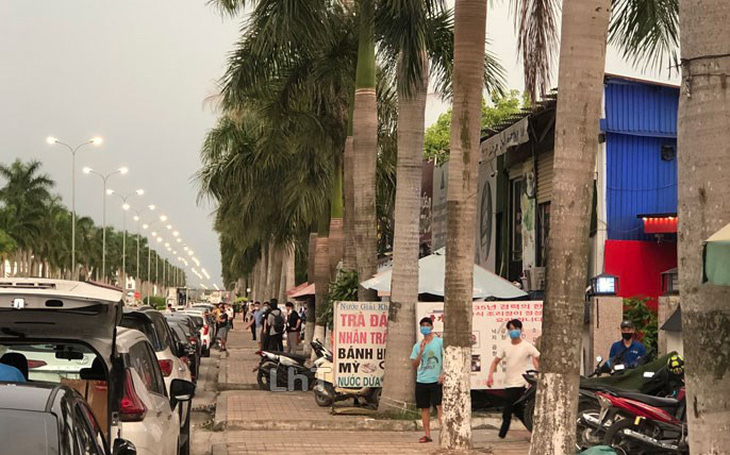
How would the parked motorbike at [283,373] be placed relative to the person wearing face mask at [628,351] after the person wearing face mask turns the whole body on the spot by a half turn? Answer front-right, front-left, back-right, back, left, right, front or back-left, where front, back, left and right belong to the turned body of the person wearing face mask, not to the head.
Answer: front-left

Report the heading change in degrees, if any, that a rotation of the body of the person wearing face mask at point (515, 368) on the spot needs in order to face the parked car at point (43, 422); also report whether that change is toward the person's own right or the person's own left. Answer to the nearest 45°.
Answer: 0° — they already face it

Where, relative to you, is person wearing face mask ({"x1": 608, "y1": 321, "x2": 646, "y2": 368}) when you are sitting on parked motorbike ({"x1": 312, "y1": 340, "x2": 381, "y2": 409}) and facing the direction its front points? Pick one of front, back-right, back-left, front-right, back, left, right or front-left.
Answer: back-left

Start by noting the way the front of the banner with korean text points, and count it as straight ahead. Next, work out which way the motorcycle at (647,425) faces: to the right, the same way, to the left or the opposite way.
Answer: to the left

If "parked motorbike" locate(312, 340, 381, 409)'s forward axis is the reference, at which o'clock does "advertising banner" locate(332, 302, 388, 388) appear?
The advertising banner is roughly at 8 o'clock from the parked motorbike.

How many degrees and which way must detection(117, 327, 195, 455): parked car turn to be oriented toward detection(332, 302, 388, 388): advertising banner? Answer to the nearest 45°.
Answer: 0° — it already faces it

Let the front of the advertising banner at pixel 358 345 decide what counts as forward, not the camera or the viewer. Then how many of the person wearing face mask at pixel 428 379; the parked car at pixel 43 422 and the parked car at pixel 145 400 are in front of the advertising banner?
3

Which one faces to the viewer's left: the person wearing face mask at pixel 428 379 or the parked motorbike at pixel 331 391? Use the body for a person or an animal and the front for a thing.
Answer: the parked motorbike

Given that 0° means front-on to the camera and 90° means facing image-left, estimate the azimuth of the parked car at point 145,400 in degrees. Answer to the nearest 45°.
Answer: approximately 180°

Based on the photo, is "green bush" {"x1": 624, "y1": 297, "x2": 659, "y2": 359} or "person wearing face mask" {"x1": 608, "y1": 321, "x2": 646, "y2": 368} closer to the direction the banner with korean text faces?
the person wearing face mask

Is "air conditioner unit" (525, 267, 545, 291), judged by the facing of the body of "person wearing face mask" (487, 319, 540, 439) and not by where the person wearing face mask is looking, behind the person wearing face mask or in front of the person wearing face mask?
behind

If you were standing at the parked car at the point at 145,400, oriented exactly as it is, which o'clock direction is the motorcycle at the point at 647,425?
The motorcycle is roughly at 2 o'clock from the parked car.
